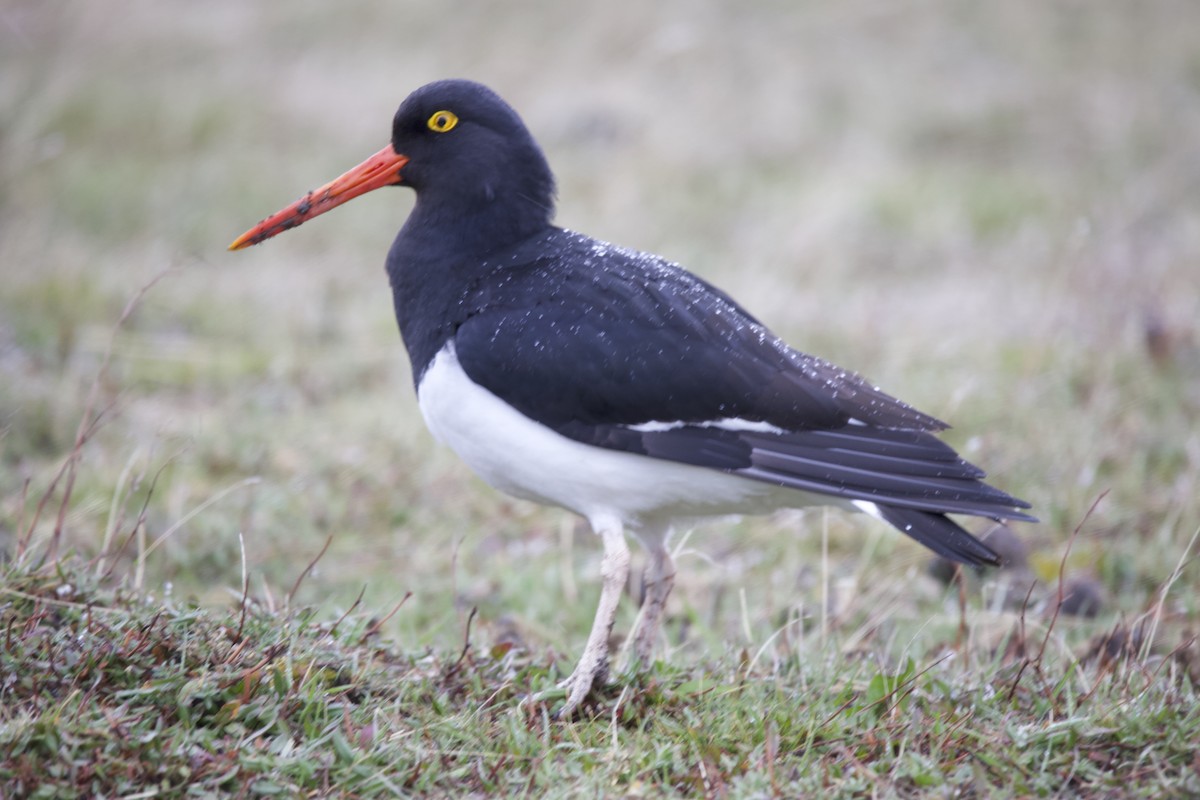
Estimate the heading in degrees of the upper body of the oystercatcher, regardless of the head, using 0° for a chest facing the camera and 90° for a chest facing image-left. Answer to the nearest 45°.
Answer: approximately 90°
